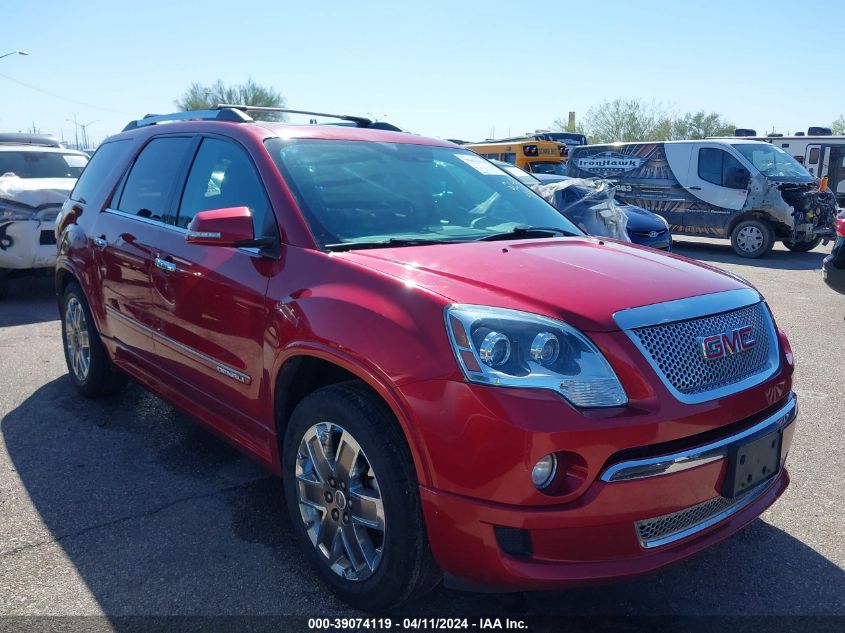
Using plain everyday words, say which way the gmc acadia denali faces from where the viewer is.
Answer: facing the viewer and to the right of the viewer

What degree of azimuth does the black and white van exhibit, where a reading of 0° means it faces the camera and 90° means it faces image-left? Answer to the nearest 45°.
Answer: approximately 315°

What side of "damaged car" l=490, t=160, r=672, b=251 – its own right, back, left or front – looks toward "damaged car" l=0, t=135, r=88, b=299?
right

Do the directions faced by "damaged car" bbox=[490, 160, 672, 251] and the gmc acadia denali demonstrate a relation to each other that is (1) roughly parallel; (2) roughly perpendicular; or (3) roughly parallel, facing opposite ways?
roughly parallel

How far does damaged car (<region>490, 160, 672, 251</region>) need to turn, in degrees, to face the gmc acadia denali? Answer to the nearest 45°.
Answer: approximately 45° to its right

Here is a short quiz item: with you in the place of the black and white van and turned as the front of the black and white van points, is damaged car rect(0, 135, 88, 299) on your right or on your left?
on your right

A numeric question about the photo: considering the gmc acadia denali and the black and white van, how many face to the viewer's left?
0

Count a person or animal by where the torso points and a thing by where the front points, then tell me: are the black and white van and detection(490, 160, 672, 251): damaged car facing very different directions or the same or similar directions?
same or similar directions

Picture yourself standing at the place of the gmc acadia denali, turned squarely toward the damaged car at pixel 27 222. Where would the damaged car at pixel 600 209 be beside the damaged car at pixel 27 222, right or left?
right

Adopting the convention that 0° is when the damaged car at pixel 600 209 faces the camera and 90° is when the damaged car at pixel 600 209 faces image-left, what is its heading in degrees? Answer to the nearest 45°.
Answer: approximately 315°

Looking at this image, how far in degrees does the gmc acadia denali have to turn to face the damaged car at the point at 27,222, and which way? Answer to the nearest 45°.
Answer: approximately 180°

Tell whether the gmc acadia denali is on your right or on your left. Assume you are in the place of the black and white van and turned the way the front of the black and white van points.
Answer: on your right

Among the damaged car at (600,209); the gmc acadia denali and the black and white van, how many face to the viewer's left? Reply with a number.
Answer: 0

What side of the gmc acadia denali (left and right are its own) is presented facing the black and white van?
left
